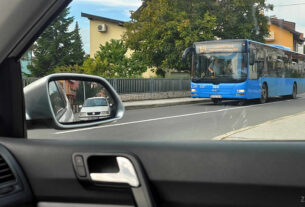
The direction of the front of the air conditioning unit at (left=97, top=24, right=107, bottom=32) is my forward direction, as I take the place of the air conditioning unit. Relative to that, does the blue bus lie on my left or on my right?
on my left

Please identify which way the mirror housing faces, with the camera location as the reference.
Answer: facing the viewer and to the right of the viewer

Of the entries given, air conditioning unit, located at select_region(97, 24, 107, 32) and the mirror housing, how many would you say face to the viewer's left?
0

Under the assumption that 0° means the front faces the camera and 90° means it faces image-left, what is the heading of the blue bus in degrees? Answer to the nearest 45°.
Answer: approximately 45°

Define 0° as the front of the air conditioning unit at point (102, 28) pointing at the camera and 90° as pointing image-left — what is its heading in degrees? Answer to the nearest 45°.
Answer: approximately 0°

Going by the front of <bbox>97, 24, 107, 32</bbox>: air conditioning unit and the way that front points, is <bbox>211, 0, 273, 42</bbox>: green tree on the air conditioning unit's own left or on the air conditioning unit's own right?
on the air conditioning unit's own left
